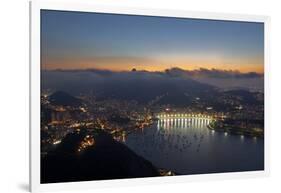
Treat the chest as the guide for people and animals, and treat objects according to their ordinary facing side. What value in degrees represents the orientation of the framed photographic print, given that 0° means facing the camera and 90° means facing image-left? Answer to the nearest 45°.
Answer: approximately 315°
